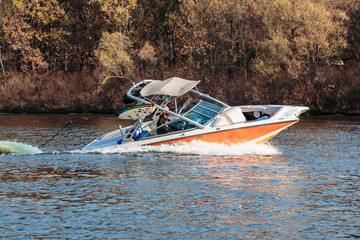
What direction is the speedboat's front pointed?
to the viewer's right
